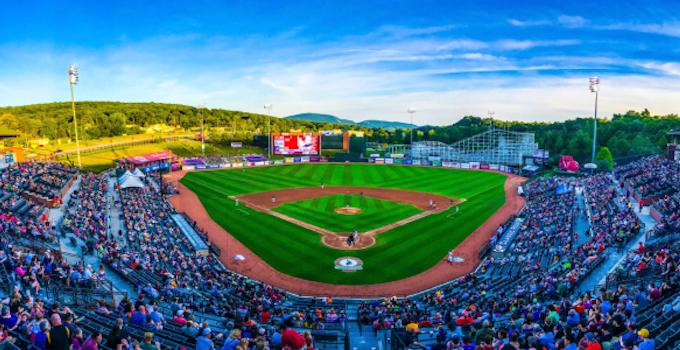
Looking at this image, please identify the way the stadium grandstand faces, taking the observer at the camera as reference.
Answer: facing away from the viewer

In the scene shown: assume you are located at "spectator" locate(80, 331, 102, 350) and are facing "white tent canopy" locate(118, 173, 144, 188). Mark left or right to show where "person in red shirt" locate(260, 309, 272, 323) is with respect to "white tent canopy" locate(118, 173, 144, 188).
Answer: right
